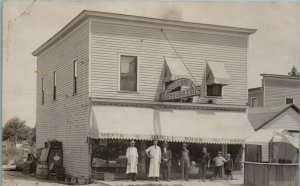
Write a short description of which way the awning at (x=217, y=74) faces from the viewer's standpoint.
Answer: facing the viewer and to the right of the viewer

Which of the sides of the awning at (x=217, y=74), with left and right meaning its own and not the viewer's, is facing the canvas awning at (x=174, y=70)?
right

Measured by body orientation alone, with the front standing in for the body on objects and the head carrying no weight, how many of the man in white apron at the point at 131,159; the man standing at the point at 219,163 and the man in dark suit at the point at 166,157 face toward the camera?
3

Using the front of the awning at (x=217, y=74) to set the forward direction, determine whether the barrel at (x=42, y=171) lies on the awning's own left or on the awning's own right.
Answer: on the awning's own right

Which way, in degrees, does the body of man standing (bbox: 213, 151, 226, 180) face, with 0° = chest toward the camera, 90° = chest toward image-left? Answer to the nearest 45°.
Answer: approximately 0°

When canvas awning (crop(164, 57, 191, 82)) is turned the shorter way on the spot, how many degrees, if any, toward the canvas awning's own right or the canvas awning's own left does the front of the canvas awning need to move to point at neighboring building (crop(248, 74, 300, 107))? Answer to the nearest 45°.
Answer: approximately 90° to the canvas awning's own left

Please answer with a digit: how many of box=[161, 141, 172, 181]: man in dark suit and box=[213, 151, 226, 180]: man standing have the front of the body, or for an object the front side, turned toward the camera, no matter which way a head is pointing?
2
